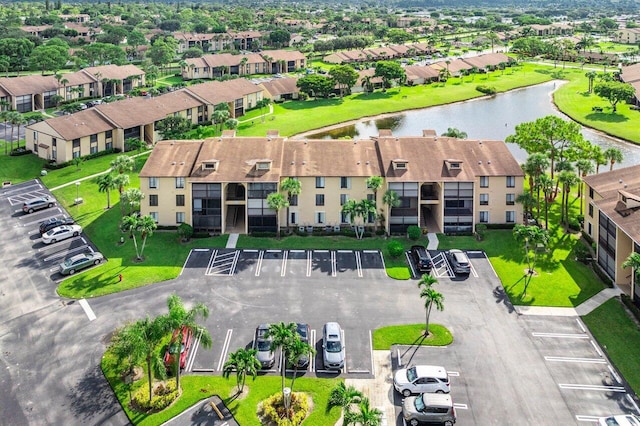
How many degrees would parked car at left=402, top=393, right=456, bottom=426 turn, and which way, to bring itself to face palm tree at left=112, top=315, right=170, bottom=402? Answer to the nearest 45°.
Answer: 0° — it already faces it

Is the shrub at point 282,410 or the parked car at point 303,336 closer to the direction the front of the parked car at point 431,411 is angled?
the shrub

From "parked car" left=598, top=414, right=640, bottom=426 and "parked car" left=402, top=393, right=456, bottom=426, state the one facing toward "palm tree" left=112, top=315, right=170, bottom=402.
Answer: "parked car" left=402, top=393, right=456, bottom=426

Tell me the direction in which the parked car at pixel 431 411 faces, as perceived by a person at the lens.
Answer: facing to the left of the viewer

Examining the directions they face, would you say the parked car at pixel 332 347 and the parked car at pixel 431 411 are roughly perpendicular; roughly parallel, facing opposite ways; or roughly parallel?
roughly perpendicular

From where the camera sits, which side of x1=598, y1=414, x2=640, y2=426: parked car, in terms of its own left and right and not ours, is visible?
right

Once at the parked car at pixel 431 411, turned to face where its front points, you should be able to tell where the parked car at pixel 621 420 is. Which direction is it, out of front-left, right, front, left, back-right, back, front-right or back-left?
back

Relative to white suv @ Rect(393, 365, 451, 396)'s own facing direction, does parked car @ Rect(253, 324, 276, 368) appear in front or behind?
in front

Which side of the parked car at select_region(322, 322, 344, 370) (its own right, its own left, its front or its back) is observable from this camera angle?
front

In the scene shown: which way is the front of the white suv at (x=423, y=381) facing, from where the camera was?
facing to the left of the viewer

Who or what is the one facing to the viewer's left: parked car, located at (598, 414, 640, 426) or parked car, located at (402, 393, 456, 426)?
parked car, located at (402, 393, 456, 426)

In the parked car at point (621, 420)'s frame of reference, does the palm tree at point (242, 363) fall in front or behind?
behind

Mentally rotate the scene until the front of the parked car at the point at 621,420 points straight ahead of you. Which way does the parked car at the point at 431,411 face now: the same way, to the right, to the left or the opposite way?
the opposite way

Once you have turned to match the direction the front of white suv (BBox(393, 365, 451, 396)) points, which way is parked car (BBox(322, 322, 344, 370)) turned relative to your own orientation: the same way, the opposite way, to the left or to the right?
to the left
